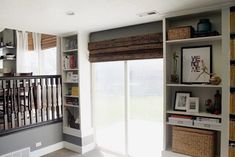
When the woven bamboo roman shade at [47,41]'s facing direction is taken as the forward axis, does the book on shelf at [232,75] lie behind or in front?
in front

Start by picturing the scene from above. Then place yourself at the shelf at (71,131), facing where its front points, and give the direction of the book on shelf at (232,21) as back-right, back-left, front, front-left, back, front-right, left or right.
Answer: left

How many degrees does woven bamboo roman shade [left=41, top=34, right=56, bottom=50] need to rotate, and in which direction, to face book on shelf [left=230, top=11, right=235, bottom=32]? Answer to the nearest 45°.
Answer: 0° — it already faces it

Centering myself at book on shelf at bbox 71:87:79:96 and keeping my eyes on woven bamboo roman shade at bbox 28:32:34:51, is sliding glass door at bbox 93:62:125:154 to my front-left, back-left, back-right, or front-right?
back-right

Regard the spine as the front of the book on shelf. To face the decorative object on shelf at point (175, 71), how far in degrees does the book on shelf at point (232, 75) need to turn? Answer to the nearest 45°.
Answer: approximately 90° to its right
